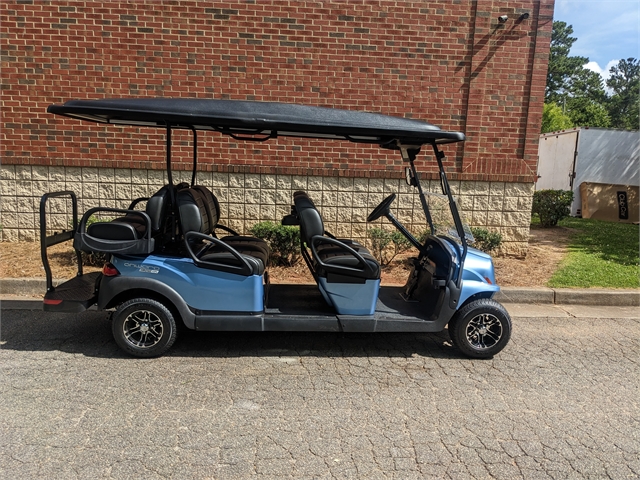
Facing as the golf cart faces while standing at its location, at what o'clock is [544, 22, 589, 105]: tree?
The tree is roughly at 10 o'clock from the golf cart.

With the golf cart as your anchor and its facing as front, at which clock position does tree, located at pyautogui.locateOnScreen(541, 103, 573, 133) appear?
The tree is roughly at 10 o'clock from the golf cart.

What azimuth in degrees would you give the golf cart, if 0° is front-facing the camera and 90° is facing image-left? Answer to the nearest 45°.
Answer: approximately 270°

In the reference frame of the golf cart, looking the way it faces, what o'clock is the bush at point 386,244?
The bush is roughly at 10 o'clock from the golf cart.

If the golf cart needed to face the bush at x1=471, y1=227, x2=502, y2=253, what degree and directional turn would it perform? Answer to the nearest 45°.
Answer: approximately 45° to its left

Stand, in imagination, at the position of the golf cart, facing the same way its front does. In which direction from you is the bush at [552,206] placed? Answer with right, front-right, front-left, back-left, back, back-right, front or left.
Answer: front-left

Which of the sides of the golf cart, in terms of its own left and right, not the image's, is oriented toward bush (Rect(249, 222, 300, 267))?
left
